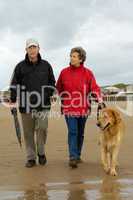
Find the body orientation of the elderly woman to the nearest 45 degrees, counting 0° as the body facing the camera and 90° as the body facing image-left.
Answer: approximately 0°

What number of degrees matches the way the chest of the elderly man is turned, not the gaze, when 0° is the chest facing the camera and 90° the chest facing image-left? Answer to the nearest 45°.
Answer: approximately 0°

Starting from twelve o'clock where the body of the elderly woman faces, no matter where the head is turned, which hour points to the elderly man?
The elderly man is roughly at 3 o'clock from the elderly woman.

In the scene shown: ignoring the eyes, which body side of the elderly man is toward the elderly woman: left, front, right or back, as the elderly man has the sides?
left

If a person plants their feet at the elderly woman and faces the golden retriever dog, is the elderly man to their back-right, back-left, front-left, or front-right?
back-right

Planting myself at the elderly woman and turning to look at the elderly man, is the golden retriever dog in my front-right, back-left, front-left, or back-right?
back-left

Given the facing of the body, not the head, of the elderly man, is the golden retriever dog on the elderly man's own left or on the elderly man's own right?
on the elderly man's own left

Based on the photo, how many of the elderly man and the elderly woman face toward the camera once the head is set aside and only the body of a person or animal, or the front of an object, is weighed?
2
